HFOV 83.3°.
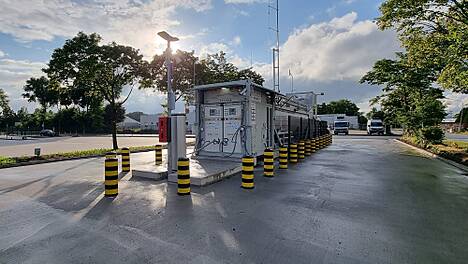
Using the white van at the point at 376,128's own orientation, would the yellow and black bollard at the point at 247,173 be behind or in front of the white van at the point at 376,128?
in front

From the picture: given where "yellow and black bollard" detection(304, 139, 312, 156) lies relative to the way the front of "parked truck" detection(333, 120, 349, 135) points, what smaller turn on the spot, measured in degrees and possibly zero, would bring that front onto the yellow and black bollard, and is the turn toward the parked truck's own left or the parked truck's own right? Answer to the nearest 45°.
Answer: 0° — it already faces it

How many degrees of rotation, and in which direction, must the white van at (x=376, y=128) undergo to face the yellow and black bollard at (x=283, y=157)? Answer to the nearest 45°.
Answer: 0° — it already faces it

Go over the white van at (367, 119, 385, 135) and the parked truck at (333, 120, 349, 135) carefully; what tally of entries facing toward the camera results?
2

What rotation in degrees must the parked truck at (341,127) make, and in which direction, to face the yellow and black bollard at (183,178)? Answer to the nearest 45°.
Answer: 0° — it already faces it

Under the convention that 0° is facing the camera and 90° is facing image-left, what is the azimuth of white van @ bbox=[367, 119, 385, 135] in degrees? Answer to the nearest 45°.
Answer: approximately 0°

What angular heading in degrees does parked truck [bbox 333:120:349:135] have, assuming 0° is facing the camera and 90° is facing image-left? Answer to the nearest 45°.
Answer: approximately 0°

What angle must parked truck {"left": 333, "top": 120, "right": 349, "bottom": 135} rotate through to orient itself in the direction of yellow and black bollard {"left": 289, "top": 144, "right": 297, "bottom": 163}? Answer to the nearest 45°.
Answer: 0° — it already faces it
